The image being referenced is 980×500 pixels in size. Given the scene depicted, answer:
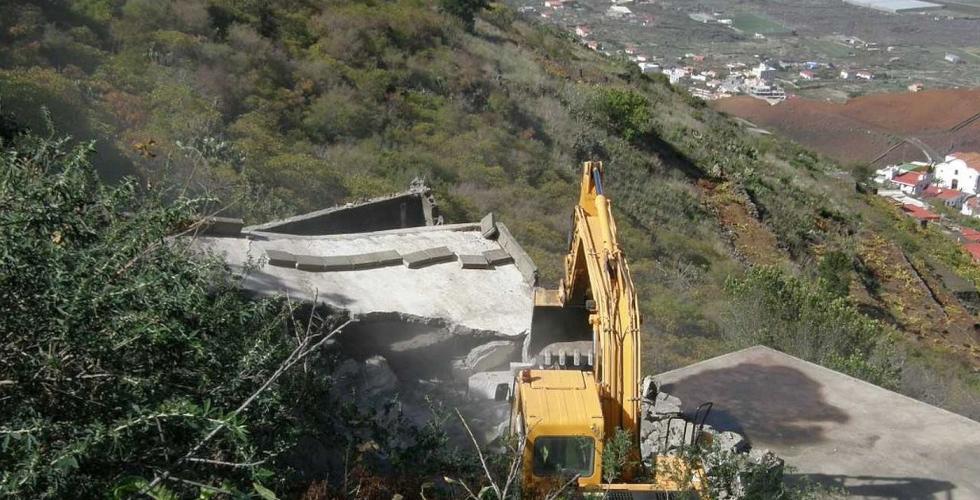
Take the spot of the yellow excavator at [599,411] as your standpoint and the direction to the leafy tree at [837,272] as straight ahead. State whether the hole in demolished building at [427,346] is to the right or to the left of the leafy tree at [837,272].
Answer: left

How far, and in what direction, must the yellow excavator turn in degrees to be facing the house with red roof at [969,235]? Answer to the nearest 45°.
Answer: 0° — it already faces it

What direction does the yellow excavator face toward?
away from the camera

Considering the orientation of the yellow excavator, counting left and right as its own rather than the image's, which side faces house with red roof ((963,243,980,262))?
front

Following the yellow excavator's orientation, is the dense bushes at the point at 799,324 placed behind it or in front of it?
in front

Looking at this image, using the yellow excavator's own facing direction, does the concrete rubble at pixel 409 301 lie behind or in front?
in front

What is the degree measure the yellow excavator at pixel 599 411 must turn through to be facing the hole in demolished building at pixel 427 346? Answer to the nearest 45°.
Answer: approximately 45° to its left

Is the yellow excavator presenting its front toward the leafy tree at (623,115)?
yes

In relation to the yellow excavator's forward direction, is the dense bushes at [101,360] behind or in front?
behind
